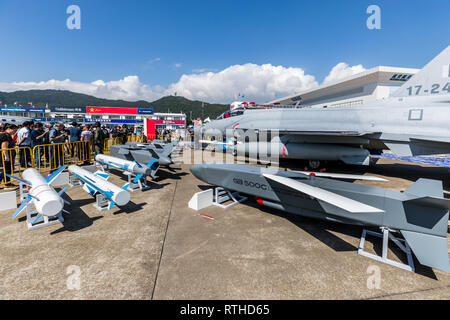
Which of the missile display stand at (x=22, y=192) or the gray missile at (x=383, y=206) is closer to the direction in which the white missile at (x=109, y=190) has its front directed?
the missile display stand

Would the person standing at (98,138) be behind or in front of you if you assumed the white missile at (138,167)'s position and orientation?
in front

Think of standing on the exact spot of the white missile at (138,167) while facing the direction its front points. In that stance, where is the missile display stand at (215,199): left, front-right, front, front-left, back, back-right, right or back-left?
back

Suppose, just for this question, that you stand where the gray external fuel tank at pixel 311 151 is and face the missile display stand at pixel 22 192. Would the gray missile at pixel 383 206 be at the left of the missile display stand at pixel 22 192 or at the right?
left

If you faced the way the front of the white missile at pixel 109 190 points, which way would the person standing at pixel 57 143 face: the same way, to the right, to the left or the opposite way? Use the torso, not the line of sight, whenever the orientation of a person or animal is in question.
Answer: the opposite way

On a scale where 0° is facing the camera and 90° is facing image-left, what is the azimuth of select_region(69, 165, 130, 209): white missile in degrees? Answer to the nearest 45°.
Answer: approximately 135°

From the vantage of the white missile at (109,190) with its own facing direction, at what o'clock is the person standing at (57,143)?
The person standing is roughly at 1 o'clock from the white missile.

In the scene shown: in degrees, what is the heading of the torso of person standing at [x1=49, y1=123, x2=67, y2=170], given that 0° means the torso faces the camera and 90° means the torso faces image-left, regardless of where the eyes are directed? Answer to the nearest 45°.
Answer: approximately 315°

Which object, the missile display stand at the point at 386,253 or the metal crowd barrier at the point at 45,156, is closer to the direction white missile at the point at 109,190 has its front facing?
the metal crowd barrier
